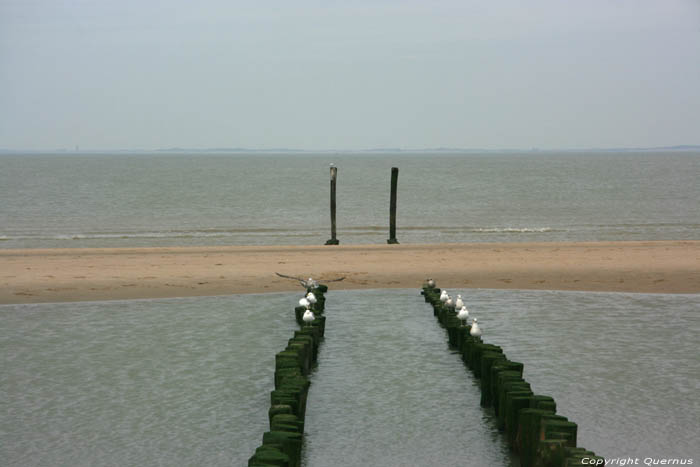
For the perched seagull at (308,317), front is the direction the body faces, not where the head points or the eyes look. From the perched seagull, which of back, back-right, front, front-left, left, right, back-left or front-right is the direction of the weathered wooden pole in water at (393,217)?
back

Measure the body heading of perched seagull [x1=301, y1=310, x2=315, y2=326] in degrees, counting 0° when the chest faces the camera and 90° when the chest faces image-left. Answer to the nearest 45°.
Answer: approximately 0°

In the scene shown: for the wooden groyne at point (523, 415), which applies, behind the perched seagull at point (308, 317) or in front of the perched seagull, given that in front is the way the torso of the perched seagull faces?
in front
